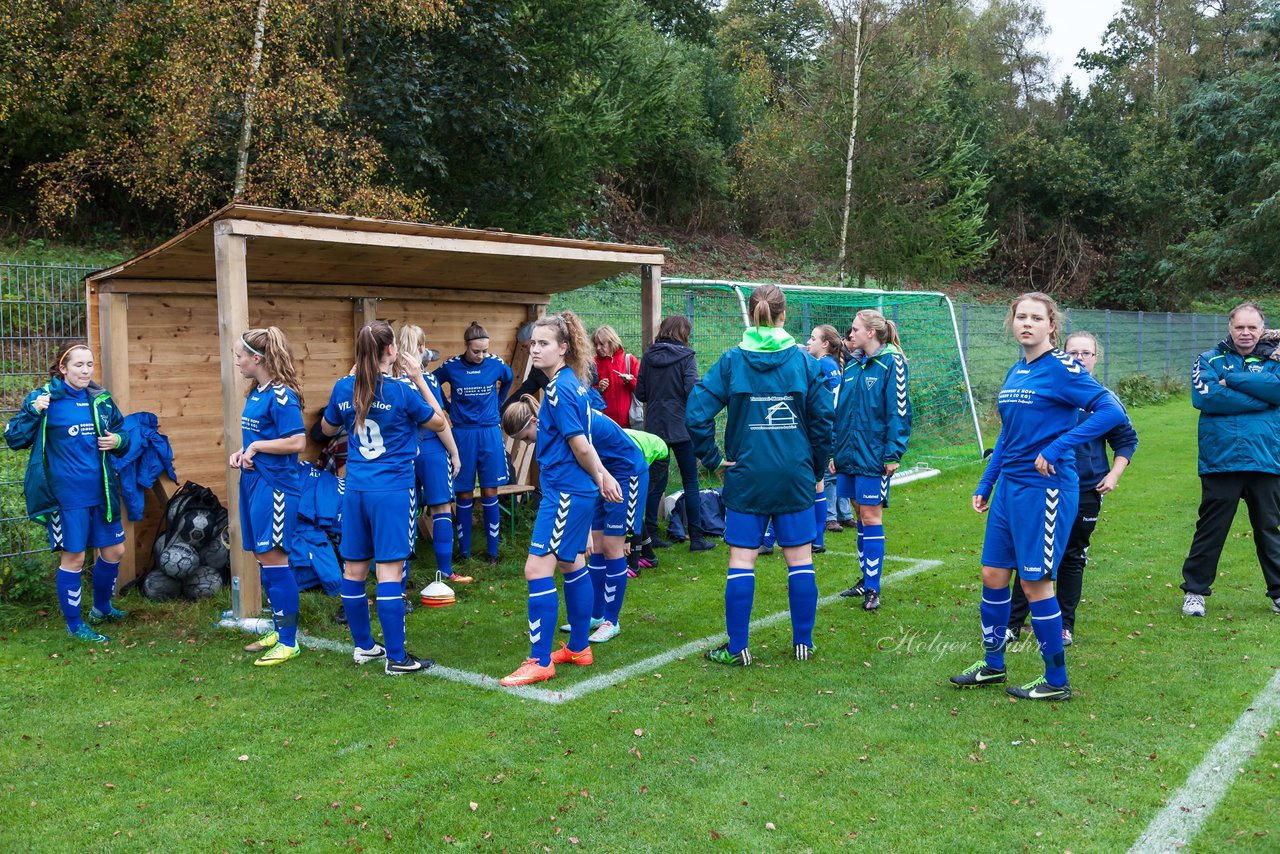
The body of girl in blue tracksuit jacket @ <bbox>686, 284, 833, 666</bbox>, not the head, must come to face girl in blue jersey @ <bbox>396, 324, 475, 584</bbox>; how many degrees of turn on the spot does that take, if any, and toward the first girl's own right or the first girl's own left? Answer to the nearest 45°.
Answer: approximately 45° to the first girl's own left

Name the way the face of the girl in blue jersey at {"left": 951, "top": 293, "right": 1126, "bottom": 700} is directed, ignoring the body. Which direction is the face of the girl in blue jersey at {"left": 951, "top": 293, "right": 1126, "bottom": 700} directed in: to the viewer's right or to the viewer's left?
to the viewer's left

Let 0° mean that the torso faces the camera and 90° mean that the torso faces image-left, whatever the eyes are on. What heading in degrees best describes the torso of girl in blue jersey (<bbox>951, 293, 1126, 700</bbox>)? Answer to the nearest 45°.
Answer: approximately 45°

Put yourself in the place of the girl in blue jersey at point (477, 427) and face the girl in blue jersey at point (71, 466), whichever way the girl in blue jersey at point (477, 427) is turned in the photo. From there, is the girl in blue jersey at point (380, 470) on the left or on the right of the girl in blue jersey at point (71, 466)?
left
